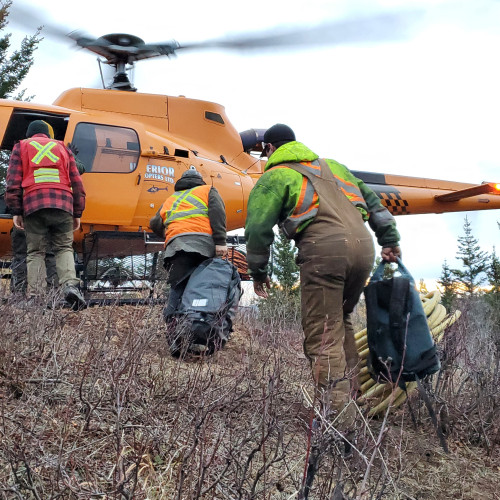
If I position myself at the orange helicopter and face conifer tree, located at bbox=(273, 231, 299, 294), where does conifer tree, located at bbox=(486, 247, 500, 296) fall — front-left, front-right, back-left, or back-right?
front-right

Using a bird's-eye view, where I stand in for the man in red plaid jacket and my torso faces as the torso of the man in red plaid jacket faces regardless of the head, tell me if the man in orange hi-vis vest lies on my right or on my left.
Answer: on my right

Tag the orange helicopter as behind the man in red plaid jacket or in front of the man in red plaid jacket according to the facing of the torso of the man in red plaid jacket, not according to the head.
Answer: in front

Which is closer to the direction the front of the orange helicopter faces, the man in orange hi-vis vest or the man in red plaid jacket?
the man in red plaid jacket

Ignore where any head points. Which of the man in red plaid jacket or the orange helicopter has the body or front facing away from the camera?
the man in red plaid jacket

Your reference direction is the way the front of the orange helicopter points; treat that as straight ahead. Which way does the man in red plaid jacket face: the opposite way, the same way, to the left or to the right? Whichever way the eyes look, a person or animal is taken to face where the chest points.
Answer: to the right

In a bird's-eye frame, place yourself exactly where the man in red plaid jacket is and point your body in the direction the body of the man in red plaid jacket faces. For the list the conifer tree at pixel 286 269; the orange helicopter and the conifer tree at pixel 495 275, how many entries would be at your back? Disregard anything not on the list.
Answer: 0

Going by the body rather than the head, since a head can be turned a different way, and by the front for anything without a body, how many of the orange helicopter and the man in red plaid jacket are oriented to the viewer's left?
1

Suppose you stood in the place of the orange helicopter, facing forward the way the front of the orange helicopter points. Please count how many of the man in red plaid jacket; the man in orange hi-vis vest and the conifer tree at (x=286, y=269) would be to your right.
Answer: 1

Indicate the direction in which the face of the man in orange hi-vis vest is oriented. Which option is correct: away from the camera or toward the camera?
away from the camera

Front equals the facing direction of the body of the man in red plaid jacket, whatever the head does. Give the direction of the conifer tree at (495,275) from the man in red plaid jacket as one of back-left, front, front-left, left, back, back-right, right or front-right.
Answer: front-right

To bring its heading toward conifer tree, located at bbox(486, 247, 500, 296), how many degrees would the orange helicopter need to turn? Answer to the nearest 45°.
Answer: approximately 135° to its right

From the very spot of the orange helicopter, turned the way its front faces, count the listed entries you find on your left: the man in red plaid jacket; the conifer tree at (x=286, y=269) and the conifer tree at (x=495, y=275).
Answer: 1

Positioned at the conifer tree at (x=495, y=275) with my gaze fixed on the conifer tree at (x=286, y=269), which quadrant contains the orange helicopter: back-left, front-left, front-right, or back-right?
front-left

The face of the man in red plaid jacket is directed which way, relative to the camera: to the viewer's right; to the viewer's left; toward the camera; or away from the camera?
away from the camera

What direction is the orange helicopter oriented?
to the viewer's left

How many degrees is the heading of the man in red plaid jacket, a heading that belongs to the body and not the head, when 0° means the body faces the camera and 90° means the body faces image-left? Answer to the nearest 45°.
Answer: approximately 180°
